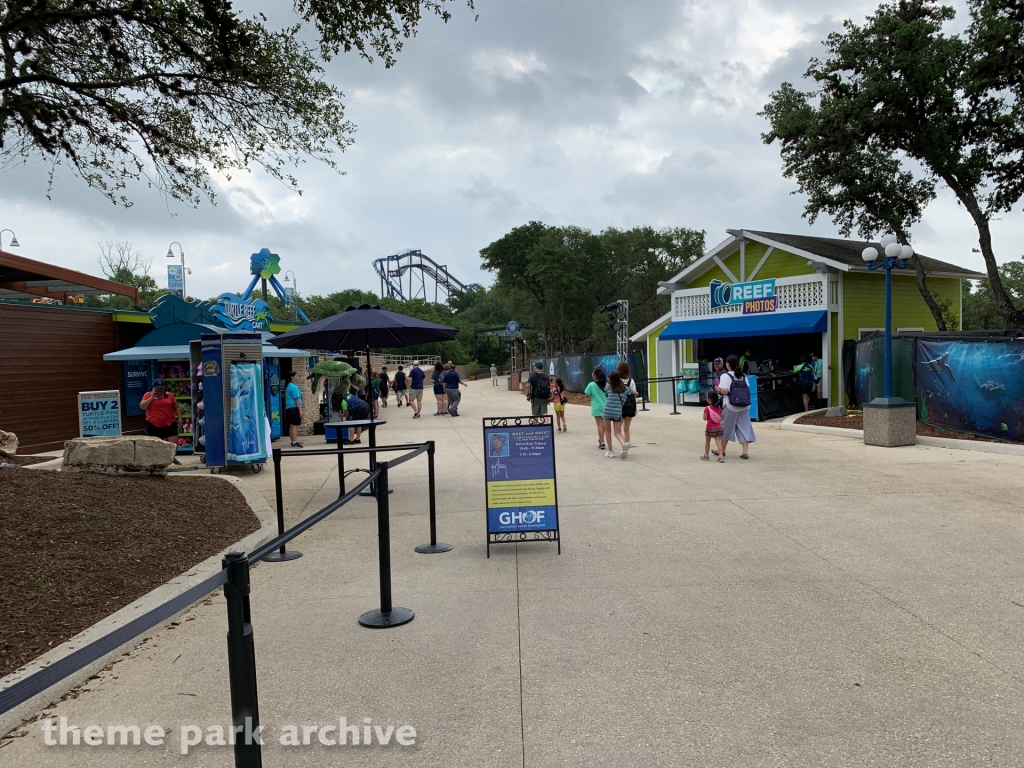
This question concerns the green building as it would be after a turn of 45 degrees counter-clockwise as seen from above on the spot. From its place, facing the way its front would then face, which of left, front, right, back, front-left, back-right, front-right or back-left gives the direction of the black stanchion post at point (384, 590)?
front

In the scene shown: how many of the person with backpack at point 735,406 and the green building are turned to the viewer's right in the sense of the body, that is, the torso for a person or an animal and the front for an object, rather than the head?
0

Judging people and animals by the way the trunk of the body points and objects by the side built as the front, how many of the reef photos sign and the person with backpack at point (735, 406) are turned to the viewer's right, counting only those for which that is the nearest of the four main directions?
0

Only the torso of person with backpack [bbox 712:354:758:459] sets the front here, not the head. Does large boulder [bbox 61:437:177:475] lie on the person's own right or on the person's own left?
on the person's own left

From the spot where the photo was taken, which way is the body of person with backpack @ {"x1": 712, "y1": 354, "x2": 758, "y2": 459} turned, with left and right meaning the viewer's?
facing away from the viewer and to the left of the viewer

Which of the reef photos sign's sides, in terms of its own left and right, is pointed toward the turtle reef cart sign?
front

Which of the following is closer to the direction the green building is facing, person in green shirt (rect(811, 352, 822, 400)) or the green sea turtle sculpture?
the green sea turtle sculpture

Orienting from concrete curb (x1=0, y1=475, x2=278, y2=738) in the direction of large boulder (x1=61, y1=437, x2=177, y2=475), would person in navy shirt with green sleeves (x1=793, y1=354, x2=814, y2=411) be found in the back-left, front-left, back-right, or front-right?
front-right

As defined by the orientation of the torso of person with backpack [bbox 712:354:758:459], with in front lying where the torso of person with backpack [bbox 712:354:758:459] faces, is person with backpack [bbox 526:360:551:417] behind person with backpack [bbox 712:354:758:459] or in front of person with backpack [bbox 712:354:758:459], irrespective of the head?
in front

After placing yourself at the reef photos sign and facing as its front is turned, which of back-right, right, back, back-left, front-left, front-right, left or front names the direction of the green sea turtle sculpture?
front

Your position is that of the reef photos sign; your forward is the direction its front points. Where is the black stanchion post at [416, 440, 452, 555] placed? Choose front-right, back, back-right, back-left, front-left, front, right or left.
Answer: front-left

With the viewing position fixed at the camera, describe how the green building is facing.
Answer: facing the viewer and to the left of the viewer

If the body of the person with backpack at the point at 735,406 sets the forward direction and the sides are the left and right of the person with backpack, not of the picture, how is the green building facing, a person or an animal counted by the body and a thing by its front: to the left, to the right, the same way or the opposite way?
to the left

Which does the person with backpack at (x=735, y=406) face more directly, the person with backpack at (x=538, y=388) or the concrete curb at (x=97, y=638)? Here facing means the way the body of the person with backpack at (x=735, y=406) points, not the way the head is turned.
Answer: the person with backpack

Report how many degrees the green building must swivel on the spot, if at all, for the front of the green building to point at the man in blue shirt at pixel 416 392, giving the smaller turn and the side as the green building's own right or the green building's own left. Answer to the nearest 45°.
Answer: approximately 45° to the green building's own right

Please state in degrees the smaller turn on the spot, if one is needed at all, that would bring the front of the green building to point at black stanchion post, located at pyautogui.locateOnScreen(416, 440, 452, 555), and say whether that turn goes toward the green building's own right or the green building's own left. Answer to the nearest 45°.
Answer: approximately 45° to the green building's own left

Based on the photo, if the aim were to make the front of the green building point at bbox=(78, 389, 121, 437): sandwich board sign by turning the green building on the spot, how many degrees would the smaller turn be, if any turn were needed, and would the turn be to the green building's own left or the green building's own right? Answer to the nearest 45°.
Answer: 0° — it already faces it

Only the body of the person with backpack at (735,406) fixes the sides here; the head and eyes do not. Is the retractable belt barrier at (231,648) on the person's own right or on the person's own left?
on the person's own left

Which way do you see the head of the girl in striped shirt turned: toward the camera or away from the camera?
away from the camera
